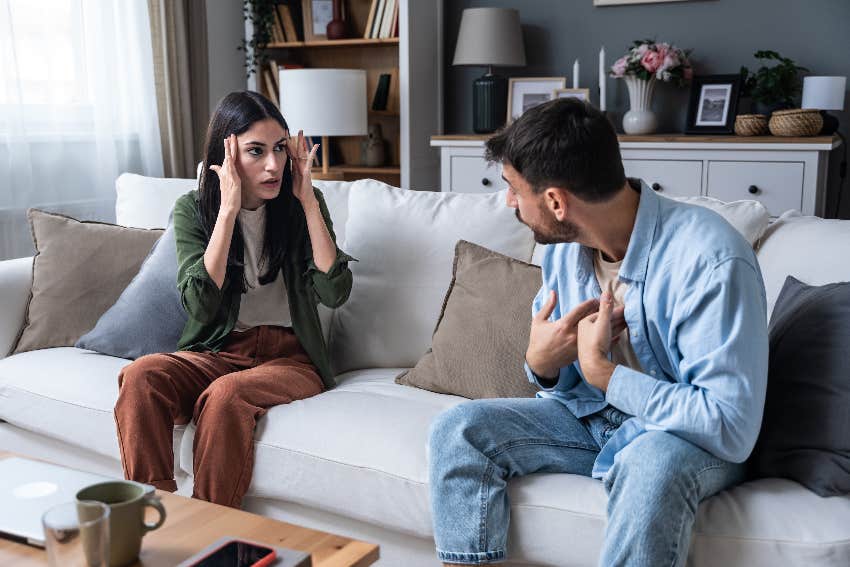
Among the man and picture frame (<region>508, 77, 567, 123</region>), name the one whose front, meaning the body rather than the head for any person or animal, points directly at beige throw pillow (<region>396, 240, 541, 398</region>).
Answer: the picture frame

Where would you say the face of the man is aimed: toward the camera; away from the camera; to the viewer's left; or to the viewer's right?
to the viewer's left

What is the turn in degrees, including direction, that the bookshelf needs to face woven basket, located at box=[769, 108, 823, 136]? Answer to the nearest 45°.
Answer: approximately 90° to its left

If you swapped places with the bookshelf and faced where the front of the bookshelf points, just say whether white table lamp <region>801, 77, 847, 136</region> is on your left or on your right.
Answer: on your left

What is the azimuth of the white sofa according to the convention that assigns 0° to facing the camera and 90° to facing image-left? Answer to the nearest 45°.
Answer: approximately 45°

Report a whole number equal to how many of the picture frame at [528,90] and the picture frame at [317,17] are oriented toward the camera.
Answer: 2

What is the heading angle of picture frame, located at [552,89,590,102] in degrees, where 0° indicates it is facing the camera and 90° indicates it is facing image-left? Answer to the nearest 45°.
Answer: approximately 0°

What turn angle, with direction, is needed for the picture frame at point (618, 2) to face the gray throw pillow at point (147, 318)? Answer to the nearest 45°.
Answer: approximately 45° to its right

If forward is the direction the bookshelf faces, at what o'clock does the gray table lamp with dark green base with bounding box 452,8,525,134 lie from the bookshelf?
The gray table lamp with dark green base is roughly at 9 o'clock from the bookshelf.

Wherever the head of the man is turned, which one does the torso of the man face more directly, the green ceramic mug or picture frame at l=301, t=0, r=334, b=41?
the green ceramic mug

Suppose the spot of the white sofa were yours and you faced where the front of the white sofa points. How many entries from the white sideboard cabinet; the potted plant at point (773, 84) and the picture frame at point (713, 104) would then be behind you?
3
